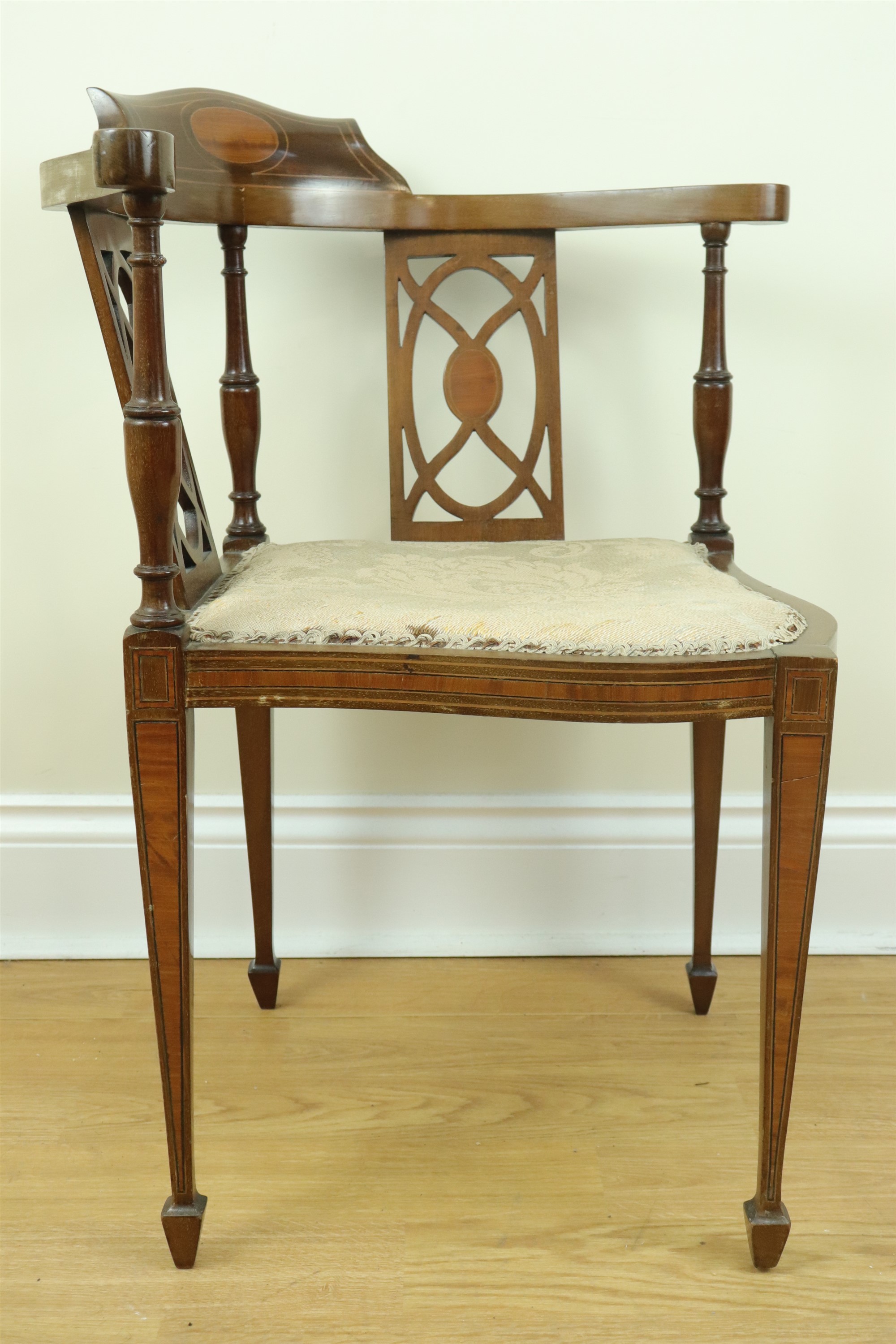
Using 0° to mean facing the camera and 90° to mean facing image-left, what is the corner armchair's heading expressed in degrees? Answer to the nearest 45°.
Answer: approximately 315°
